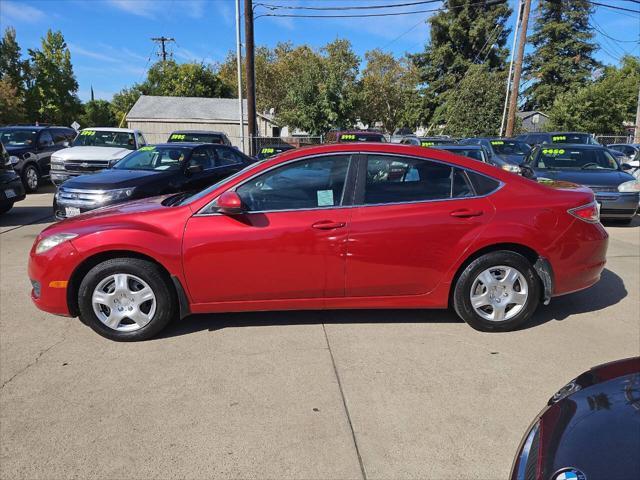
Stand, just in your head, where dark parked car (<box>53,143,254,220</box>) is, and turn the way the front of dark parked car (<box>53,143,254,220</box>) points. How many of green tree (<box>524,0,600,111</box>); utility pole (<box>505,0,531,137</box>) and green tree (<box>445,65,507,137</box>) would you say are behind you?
3

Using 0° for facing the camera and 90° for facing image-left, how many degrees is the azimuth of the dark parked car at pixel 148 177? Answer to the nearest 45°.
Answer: approximately 45°

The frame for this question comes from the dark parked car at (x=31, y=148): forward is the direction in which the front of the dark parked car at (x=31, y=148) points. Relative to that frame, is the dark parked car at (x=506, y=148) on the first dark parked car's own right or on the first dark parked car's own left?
on the first dark parked car's own left

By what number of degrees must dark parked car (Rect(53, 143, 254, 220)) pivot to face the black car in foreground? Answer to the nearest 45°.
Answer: approximately 45° to its left

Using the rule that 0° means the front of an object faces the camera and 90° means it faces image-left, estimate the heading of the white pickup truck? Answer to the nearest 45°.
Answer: approximately 45°

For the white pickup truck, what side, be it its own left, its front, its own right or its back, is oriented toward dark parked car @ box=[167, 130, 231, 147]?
left

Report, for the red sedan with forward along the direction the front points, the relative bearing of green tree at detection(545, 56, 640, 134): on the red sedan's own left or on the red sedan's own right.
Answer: on the red sedan's own right

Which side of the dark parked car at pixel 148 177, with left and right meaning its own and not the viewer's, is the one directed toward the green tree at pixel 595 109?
back

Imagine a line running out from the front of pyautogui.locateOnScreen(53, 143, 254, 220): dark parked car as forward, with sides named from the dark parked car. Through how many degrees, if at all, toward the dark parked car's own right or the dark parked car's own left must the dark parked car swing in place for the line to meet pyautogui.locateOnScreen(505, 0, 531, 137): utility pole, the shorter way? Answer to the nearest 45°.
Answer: approximately 180°

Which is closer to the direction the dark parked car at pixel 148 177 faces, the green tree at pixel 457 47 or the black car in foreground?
the black car in foreground

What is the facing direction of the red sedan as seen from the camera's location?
facing to the left of the viewer

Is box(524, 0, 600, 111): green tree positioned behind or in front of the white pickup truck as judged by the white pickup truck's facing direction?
behind

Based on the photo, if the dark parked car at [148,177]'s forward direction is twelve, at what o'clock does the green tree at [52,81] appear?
The green tree is roughly at 4 o'clock from the dark parked car.
